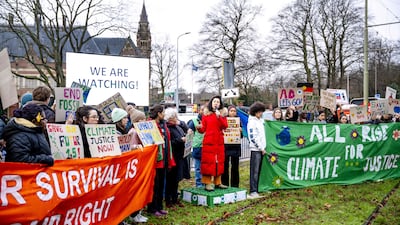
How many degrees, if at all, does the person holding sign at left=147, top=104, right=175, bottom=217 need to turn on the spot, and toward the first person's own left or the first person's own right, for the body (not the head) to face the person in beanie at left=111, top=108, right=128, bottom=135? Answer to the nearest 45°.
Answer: approximately 135° to the first person's own right

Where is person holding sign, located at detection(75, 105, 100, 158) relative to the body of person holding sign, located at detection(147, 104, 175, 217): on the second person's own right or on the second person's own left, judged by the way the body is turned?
on the second person's own right

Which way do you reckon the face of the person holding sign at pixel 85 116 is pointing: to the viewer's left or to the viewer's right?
to the viewer's right

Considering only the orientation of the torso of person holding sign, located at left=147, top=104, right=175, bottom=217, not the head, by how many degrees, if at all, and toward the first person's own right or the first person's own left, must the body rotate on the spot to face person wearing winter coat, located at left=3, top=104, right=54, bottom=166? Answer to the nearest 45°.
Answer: approximately 135° to the first person's own right

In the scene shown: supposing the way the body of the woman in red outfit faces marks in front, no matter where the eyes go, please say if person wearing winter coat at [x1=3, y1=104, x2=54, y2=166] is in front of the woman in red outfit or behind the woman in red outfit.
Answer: in front

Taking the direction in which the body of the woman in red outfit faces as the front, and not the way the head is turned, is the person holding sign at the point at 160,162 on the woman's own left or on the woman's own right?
on the woman's own right

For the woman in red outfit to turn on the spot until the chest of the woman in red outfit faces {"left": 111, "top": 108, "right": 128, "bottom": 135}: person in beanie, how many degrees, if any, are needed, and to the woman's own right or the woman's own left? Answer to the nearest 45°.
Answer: approximately 45° to the woman's own right

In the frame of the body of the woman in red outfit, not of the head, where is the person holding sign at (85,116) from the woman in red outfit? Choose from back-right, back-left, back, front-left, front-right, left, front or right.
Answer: front-right

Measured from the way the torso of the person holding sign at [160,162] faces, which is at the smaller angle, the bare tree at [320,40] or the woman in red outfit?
the woman in red outfit

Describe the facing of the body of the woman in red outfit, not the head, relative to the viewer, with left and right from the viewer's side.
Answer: facing the viewer
